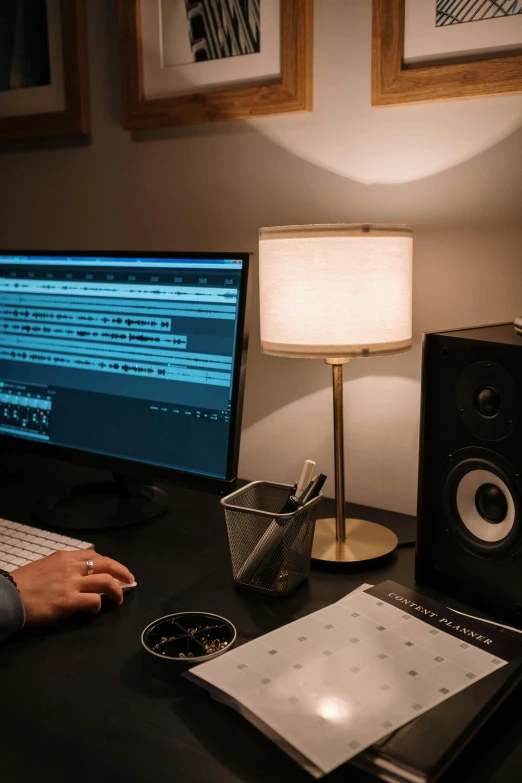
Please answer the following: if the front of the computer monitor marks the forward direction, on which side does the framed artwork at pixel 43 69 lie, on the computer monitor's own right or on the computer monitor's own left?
on the computer monitor's own right

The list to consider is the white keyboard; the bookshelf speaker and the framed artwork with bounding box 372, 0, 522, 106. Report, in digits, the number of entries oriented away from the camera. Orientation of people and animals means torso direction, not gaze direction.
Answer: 0

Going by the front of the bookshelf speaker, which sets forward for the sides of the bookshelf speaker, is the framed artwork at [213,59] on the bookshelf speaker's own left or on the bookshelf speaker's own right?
on the bookshelf speaker's own right

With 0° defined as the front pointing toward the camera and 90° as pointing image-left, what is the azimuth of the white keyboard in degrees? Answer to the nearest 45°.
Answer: approximately 45°

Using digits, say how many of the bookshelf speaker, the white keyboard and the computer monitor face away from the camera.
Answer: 0

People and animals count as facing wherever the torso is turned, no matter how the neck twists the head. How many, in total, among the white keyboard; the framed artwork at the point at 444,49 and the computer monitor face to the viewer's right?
0

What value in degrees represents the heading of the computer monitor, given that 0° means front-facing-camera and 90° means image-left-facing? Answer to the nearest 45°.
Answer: approximately 45°

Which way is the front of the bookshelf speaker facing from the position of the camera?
facing the viewer and to the left of the viewer
